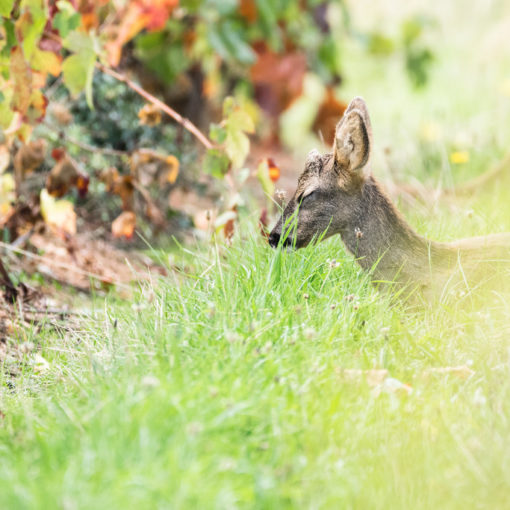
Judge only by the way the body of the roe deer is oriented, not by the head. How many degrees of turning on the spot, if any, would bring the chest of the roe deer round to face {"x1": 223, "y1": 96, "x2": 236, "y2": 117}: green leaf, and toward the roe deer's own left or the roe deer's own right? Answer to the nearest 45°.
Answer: approximately 45° to the roe deer's own right

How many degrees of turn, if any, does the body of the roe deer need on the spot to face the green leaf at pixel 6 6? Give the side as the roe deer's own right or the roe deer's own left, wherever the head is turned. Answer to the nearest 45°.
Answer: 0° — it already faces it

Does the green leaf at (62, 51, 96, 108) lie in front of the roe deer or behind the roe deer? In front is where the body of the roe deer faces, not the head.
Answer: in front

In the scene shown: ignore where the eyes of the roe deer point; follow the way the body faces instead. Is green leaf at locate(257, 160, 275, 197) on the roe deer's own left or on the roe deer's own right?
on the roe deer's own right

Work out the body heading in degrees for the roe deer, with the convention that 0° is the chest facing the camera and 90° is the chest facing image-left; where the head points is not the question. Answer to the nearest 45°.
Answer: approximately 90°

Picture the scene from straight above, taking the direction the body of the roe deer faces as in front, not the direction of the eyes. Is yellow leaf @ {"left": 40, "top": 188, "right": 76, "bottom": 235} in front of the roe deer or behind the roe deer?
in front

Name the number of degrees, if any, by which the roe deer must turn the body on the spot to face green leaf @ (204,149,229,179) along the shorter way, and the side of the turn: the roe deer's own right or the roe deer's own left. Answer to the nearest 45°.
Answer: approximately 45° to the roe deer's own right

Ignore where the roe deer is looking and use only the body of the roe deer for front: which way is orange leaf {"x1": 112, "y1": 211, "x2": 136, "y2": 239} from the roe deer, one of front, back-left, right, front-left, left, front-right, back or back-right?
front-right
